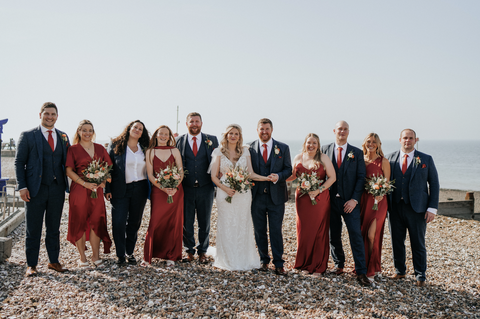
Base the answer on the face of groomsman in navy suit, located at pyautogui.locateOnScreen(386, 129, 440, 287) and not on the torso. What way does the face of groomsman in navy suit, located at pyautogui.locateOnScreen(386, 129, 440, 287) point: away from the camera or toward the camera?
toward the camera

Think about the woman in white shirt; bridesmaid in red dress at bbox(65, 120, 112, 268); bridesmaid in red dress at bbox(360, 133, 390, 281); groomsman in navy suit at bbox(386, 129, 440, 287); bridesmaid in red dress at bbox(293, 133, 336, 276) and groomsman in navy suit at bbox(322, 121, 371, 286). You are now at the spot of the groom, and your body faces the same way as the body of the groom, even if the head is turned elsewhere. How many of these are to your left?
4

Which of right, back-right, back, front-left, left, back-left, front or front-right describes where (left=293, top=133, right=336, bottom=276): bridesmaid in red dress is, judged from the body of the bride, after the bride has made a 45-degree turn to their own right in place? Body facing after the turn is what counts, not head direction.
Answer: back-left

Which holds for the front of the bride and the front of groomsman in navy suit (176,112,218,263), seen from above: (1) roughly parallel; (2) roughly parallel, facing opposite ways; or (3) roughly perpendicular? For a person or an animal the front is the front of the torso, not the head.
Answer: roughly parallel

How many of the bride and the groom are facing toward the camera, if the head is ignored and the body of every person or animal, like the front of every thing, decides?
2

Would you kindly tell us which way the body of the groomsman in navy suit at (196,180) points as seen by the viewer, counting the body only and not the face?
toward the camera

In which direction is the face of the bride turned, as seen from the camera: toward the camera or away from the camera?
toward the camera

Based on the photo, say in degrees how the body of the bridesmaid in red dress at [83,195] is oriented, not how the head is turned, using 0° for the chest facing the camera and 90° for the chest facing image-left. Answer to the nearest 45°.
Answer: approximately 315°

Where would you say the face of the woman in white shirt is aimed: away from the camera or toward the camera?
toward the camera

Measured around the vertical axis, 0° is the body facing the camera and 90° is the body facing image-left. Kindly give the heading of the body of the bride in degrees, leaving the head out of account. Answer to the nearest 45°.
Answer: approximately 0°

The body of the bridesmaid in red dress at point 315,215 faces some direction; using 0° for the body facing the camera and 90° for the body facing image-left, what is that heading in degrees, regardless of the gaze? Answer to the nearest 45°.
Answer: approximately 45°

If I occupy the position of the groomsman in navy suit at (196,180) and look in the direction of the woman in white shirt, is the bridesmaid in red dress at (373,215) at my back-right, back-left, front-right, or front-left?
back-left

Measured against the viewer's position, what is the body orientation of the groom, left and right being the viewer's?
facing the viewer

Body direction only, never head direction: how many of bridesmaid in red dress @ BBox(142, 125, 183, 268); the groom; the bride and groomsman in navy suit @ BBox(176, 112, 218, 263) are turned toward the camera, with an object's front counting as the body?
4
